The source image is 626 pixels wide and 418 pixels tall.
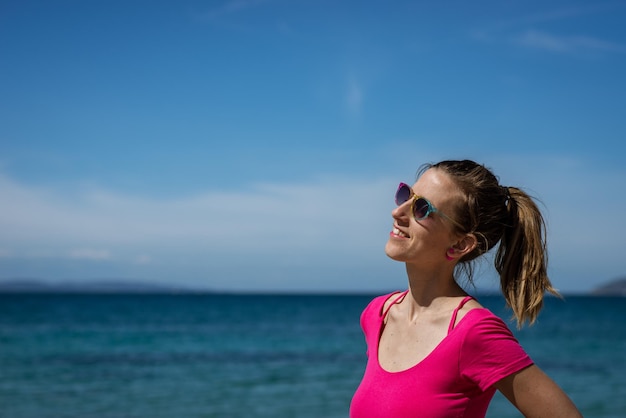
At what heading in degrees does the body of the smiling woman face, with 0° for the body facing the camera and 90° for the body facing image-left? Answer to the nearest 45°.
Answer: approximately 45°

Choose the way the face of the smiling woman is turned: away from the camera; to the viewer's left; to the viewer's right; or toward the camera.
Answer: to the viewer's left
